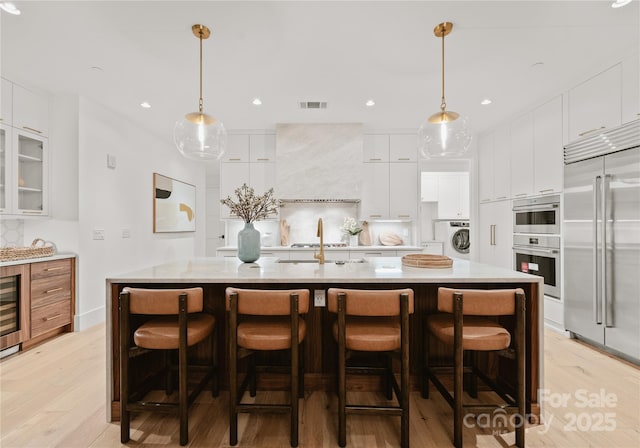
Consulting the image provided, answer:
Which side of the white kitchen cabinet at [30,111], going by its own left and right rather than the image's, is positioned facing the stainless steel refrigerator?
front

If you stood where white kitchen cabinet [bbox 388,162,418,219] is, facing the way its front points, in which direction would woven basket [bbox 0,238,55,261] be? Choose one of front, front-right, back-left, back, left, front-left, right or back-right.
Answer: front-right

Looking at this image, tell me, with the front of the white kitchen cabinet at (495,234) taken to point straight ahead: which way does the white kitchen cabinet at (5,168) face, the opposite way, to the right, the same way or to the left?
the opposite way

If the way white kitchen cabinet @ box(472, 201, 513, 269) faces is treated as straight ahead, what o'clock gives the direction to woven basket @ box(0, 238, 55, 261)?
The woven basket is roughly at 12 o'clock from the white kitchen cabinet.

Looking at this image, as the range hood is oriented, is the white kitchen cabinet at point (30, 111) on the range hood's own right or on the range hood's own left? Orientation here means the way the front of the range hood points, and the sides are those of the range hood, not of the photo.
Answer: on the range hood's own right

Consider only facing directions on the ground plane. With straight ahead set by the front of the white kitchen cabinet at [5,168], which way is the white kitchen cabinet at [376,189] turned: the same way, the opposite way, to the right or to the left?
to the right

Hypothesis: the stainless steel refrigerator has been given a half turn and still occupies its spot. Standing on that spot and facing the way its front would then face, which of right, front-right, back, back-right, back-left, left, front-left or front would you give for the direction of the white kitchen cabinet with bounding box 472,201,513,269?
left

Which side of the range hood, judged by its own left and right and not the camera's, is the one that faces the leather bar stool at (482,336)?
front

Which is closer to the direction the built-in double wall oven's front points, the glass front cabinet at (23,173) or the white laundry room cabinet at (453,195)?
the glass front cabinet

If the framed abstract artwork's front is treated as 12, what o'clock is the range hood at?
The range hood is roughly at 12 o'clock from the framed abstract artwork.

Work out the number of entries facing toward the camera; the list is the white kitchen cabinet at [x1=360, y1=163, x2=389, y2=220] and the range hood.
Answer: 2
